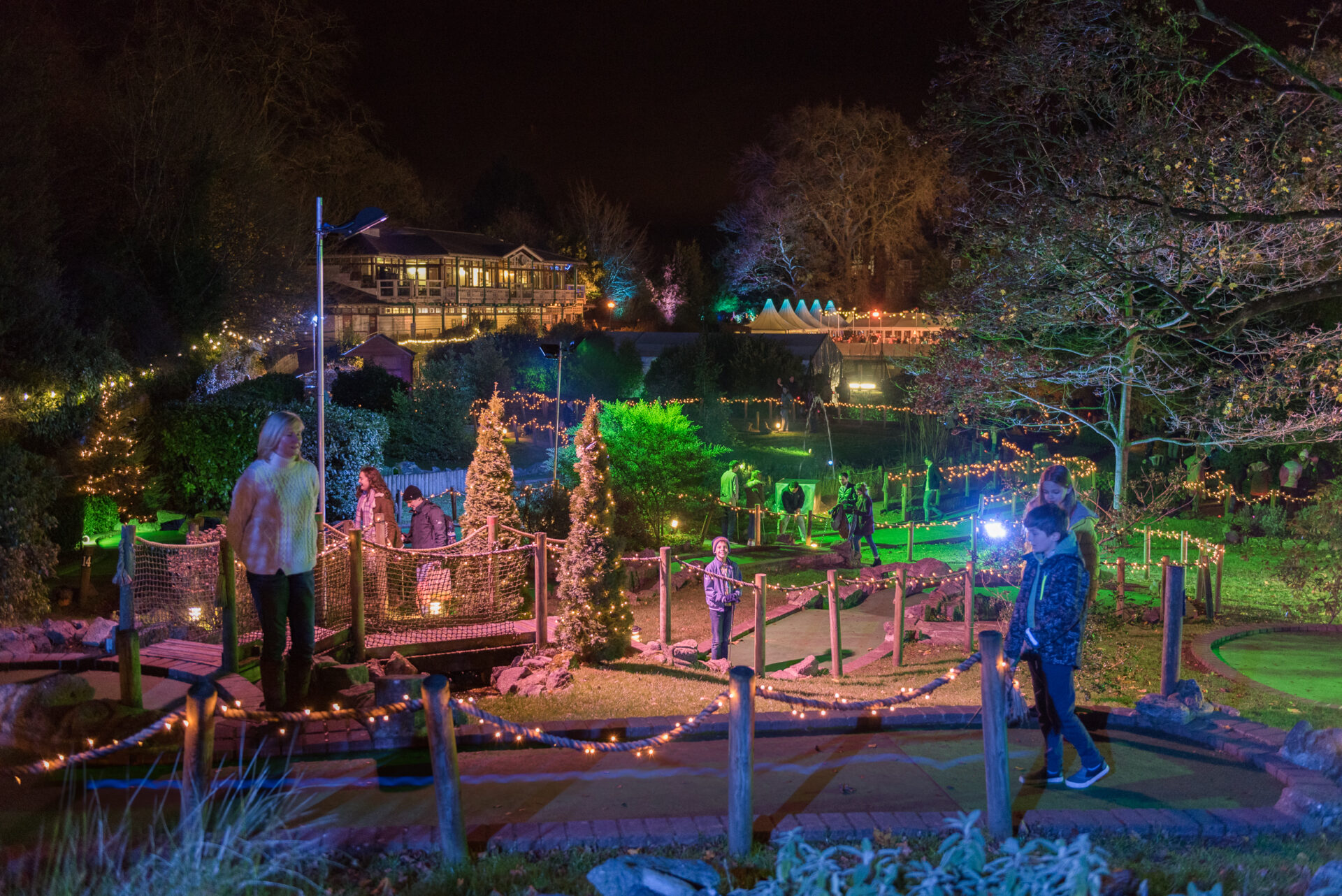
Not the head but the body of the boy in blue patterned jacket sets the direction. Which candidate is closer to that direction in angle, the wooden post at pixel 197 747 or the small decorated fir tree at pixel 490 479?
the wooden post

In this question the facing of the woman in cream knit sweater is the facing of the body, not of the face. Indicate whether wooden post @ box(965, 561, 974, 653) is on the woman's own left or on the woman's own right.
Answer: on the woman's own left

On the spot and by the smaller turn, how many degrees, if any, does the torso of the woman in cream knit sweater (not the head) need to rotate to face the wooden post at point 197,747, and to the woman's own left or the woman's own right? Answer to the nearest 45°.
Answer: approximately 45° to the woman's own right

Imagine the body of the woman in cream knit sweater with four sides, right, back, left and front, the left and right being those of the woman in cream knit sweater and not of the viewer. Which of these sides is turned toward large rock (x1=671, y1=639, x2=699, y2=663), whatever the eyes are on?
left

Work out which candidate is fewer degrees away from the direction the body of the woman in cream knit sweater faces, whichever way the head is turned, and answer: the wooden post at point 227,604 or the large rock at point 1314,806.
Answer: the large rock

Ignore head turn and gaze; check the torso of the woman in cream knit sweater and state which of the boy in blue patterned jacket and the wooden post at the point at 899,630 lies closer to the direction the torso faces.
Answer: the boy in blue patterned jacket

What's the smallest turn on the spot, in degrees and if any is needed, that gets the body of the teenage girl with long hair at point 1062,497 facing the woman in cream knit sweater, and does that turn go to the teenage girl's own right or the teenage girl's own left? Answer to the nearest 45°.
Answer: approximately 45° to the teenage girl's own right

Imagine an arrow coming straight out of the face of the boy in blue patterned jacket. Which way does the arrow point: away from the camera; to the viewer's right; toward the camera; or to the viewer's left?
to the viewer's left

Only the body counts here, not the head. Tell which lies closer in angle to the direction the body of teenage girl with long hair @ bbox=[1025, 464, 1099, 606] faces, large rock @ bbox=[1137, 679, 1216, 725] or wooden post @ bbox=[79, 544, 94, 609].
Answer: the wooden post
